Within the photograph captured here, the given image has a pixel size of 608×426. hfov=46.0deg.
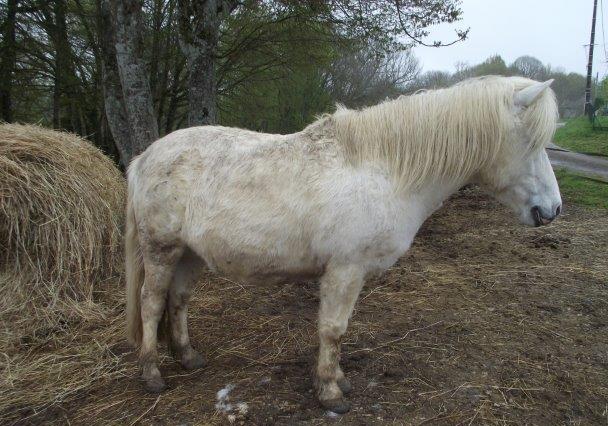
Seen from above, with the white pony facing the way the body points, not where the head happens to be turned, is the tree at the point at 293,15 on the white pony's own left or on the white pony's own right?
on the white pony's own left

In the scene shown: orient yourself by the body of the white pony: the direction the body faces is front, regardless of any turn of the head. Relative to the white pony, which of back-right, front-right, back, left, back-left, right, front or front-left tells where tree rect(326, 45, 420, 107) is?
left

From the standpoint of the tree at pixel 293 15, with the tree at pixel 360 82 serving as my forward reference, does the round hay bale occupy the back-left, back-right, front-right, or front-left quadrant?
back-left

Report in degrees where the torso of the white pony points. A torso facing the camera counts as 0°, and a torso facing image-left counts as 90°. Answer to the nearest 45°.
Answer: approximately 270°
